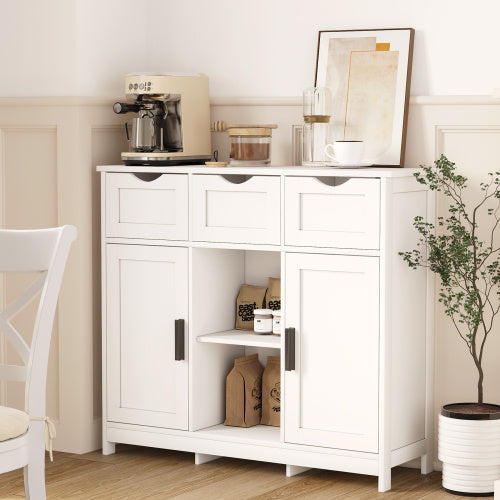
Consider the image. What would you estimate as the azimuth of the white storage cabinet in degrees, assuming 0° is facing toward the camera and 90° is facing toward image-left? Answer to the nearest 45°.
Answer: approximately 45°

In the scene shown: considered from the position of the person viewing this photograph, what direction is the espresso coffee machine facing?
facing the viewer and to the left of the viewer

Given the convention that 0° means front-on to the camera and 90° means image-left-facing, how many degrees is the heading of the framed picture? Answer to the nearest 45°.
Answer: approximately 45°
